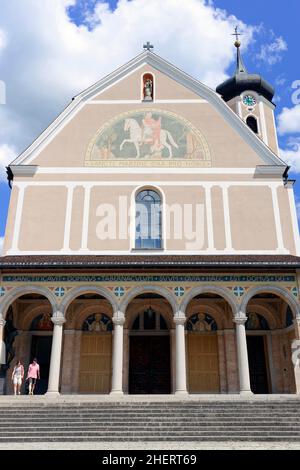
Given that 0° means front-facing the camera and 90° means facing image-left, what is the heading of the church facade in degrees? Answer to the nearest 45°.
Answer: approximately 0°
